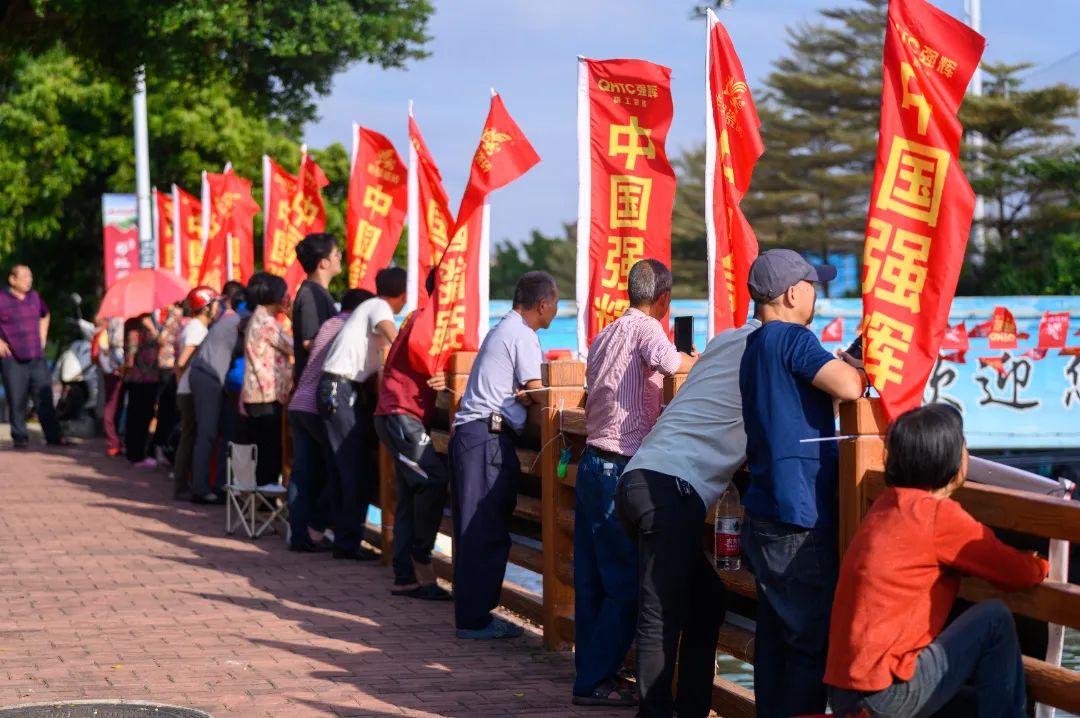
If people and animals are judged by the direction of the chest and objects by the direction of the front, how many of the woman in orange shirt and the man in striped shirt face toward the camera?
0

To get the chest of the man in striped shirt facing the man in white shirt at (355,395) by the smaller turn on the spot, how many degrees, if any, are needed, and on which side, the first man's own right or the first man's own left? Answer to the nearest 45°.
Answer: approximately 90° to the first man's own left

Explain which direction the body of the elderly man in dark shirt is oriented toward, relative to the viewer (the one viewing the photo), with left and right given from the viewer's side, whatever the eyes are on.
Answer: facing the viewer and to the right of the viewer

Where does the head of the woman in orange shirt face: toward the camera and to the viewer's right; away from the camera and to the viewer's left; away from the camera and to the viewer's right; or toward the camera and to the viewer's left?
away from the camera and to the viewer's right

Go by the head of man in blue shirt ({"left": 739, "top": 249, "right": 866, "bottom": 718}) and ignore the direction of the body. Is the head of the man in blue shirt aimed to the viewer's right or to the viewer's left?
to the viewer's right

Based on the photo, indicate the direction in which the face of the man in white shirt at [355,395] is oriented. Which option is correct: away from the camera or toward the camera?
away from the camera

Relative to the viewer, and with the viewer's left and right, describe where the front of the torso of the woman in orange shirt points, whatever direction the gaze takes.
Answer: facing away from the viewer and to the right of the viewer

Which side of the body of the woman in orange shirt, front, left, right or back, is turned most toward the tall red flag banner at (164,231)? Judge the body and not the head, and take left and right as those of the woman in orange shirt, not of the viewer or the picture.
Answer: left

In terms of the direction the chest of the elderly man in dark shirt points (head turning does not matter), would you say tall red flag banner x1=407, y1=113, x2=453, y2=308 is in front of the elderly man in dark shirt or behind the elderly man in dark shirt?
in front

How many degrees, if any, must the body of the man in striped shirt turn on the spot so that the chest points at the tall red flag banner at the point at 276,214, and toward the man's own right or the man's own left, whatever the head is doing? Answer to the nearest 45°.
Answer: approximately 45° to the man's own left

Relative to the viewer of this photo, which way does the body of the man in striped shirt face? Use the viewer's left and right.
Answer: facing away from the viewer and to the right of the viewer
